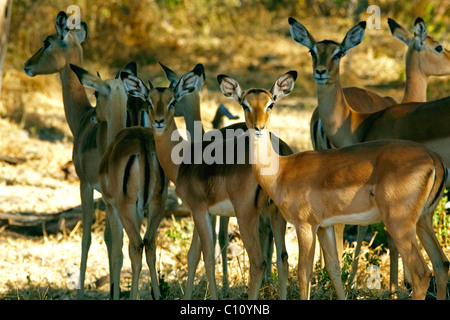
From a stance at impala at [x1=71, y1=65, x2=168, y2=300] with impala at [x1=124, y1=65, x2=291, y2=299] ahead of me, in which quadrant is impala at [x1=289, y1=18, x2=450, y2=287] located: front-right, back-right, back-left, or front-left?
front-left

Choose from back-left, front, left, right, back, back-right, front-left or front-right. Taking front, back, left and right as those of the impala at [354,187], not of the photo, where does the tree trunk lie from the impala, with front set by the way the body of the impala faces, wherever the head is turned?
front-right

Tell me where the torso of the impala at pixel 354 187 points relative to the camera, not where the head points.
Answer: to the viewer's left

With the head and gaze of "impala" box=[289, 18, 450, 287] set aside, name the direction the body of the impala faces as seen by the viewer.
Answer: to the viewer's left

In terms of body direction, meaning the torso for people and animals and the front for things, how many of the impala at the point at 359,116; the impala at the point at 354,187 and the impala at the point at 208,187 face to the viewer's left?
3

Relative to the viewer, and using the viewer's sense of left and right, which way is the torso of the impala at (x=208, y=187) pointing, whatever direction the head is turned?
facing to the left of the viewer

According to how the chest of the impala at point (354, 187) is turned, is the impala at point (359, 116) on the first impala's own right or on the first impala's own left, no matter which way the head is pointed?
on the first impala's own right

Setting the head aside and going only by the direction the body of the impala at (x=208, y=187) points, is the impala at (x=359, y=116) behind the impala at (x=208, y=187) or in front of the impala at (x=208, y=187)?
behind

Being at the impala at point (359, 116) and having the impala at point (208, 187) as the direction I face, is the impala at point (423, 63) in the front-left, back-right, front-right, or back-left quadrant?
back-right

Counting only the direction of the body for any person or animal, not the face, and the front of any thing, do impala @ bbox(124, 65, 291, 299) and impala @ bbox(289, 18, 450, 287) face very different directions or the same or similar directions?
same or similar directions
